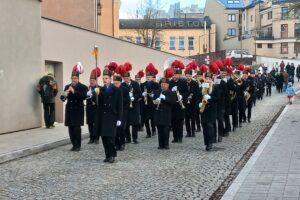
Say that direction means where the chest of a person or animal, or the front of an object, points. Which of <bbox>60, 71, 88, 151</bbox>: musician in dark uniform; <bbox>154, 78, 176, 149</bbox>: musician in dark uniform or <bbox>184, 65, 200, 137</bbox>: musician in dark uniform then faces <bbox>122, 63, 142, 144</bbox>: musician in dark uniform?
<bbox>184, 65, 200, 137</bbox>: musician in dark uniform

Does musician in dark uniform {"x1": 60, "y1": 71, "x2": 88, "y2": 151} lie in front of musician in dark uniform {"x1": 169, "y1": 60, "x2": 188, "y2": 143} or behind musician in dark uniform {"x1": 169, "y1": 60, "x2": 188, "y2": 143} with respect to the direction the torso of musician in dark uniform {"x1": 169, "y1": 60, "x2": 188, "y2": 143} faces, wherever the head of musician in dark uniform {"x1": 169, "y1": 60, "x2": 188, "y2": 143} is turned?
in front

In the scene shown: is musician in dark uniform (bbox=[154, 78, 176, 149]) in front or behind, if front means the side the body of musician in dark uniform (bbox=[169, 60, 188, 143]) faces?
in front

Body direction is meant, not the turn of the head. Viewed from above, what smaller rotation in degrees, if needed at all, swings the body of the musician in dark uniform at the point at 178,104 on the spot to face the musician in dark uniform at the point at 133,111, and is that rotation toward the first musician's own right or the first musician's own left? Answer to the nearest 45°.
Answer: approximately 45° to the first musician's own right

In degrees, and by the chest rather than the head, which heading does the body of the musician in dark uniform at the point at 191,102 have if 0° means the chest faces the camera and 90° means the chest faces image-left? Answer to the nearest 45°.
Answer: approximately 45°

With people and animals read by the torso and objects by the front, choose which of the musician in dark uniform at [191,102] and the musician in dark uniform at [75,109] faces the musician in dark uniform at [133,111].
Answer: the musician in dark uniform at [191,102]

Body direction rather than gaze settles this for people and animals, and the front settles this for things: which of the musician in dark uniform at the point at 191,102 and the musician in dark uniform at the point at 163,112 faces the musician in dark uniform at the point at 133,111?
the musician in dark uniform at the point at 191,102

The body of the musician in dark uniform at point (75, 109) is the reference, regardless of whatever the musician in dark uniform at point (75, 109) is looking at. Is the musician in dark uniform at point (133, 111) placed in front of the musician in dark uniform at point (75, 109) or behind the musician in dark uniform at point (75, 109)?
behind

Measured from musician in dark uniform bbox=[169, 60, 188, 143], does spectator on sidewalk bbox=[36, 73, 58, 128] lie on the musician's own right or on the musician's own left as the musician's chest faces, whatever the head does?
on the musician's own right
